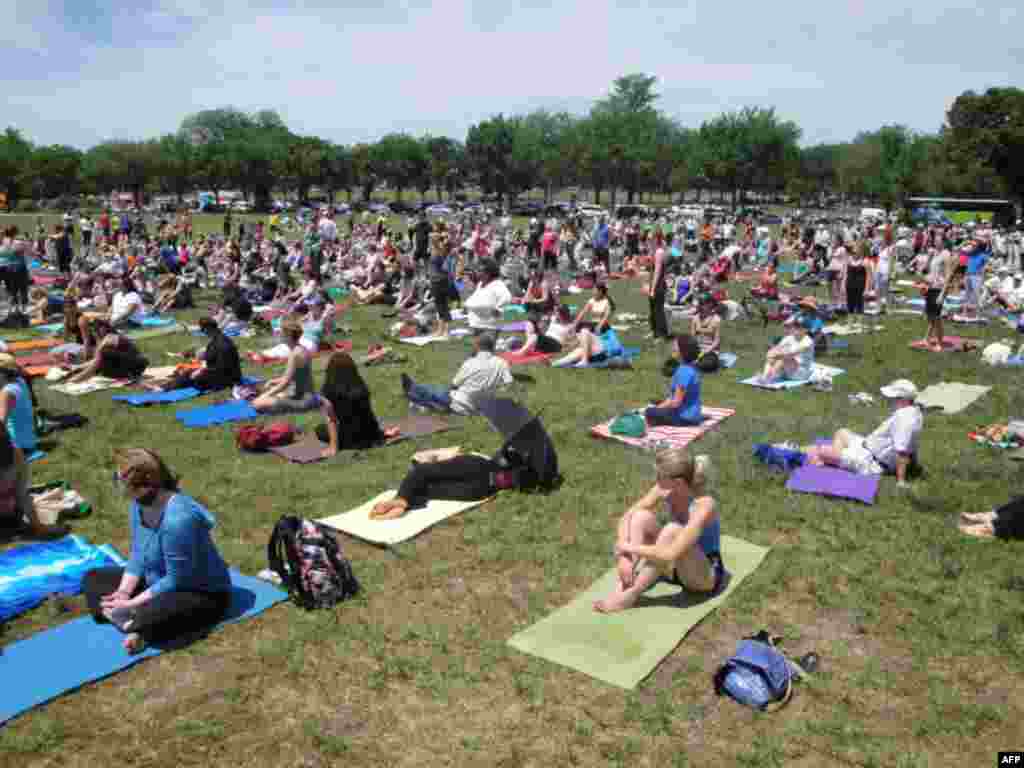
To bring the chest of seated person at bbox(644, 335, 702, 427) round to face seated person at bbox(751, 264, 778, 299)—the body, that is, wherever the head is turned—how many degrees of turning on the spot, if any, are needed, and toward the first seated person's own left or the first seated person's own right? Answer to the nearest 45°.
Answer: approximately 90° to the first seated person's own right

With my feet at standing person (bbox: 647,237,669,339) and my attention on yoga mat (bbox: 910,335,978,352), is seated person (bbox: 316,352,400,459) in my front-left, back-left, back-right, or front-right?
back-right

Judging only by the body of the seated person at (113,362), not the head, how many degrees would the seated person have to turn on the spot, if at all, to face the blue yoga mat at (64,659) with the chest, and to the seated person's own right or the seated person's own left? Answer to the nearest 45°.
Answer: approximately 90° to the seated person's own left

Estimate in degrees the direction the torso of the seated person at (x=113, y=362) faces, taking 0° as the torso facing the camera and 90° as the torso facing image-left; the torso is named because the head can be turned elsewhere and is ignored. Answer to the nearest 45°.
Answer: approximately 90°

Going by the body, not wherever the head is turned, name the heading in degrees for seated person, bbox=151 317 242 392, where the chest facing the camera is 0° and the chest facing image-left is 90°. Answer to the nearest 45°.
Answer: approximately 90°

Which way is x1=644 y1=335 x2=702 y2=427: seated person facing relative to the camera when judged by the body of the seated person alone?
to the viewer's left

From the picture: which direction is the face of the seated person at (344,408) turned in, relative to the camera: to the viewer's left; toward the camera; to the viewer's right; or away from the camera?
away from the camera
